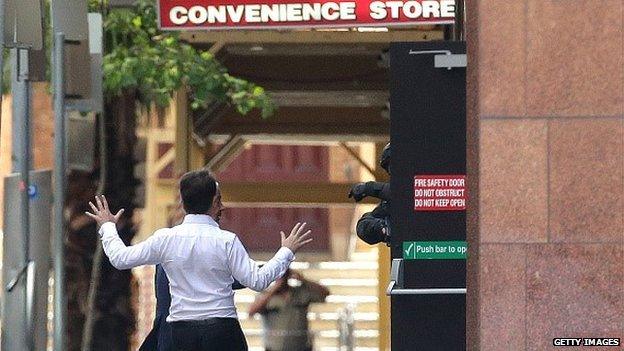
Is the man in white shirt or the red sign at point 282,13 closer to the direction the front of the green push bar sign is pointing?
the man in white shirt

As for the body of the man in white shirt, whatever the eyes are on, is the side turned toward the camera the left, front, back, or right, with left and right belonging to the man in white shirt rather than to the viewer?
back

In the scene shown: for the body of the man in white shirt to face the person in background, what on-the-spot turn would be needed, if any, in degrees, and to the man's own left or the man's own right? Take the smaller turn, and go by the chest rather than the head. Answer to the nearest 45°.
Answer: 0° — they already face them

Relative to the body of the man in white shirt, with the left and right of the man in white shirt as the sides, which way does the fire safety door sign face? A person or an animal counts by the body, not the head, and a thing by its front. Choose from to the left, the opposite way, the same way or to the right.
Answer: the opposite way

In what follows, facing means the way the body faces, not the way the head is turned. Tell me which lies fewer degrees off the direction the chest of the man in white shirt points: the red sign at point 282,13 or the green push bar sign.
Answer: the red sign

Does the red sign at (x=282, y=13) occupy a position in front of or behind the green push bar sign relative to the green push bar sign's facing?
behind

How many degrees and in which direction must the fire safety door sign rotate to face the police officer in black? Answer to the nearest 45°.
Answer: approximately 135° to its right

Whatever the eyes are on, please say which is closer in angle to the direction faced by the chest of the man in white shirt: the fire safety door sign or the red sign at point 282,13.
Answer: the red sign

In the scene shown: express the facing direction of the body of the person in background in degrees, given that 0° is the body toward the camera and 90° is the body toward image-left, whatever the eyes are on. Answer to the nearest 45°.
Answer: approximately 0°
